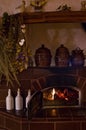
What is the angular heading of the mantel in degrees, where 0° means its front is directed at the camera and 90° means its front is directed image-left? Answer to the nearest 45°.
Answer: approximately 0°

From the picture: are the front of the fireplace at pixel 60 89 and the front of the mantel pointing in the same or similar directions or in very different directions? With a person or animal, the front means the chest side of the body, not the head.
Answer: same or similar directions

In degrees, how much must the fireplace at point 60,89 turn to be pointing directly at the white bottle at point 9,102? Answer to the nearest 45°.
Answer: approximately 90° to its right

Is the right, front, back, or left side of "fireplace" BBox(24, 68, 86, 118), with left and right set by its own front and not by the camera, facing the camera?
front

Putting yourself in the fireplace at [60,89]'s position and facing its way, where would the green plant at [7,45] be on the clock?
The green plant is roughly at 2 o'clock from the fireplace.

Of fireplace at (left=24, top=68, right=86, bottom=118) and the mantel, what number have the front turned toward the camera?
2
